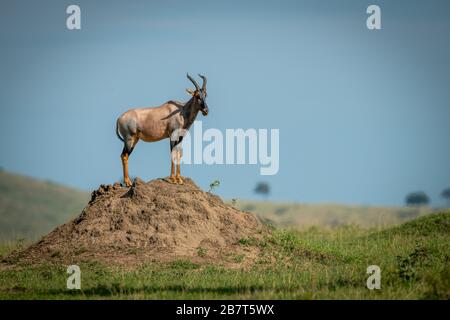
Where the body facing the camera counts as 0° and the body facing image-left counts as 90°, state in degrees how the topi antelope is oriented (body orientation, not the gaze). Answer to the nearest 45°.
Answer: approximately 270°

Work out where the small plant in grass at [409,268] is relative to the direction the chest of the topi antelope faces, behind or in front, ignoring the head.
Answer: in front
